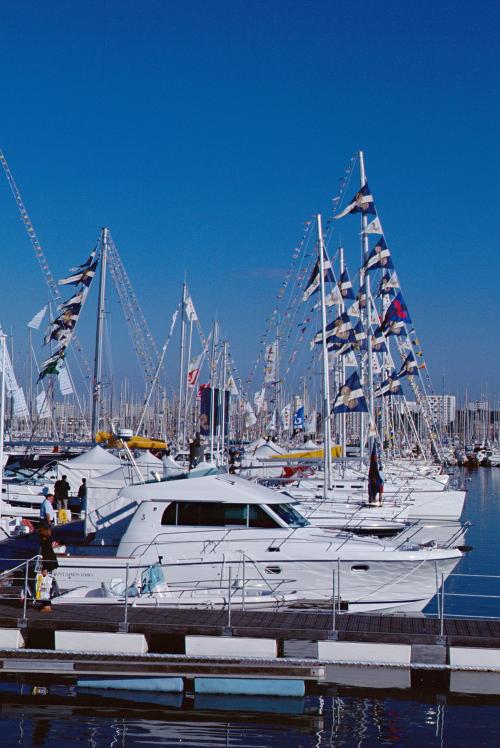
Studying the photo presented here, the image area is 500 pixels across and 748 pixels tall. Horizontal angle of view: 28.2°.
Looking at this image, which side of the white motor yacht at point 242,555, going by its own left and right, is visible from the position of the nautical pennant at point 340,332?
left

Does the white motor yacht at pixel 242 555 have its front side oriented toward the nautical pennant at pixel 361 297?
no

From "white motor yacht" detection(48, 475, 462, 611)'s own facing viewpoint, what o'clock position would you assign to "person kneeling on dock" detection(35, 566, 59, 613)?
The person kneeling on dock is roughly at 5 o'clock from the white motor yacht.

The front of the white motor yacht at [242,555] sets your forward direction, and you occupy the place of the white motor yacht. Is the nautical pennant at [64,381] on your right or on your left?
on your left

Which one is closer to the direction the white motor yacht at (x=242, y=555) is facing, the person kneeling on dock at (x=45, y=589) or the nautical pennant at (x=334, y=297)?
the nautical pennant

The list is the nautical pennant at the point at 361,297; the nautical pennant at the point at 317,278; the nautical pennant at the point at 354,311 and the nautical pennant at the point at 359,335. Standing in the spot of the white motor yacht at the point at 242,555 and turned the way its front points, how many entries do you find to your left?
4

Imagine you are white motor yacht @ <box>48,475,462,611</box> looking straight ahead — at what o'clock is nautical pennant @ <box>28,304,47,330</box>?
The nautical pennant is roughly at 8 o'clock from the white motor yacht.

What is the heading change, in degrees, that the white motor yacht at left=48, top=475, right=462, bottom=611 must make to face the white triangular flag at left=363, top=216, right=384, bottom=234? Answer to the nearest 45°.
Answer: approximately 90° to its left

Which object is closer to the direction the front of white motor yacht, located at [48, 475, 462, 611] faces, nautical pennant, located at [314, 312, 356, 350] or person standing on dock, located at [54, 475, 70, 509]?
the nautical pennant

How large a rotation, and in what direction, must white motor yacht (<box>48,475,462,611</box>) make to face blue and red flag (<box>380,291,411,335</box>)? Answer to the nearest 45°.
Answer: approximately 90° to its left

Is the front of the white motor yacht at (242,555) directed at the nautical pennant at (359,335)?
no

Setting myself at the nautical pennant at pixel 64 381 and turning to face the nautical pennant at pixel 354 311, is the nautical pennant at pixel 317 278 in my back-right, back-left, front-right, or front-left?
front-right

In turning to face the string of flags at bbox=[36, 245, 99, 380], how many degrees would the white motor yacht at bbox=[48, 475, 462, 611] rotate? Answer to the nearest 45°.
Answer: approximately 135° to its left

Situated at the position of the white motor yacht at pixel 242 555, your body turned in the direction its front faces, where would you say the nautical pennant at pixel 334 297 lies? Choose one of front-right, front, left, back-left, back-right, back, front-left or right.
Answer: left

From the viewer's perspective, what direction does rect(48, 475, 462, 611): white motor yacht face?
to the viewer's right

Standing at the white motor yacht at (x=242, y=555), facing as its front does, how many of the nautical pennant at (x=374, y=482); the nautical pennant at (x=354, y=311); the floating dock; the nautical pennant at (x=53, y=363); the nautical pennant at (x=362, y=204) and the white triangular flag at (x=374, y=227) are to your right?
1

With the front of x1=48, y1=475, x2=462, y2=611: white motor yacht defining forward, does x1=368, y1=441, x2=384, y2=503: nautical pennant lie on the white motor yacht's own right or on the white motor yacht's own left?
on the white motor yacht's own left
